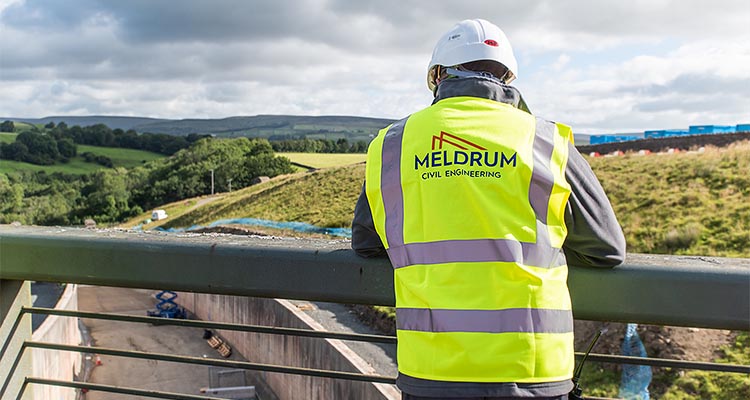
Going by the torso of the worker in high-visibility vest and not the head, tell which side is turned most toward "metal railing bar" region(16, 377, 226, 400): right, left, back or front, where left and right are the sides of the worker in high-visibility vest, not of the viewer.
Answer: left

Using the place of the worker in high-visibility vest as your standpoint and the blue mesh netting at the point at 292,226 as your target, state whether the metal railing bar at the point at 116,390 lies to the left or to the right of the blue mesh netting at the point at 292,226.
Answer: left

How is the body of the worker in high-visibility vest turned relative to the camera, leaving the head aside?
away from the camera

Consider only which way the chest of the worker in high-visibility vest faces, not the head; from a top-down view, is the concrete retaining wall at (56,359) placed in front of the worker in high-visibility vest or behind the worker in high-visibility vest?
in front

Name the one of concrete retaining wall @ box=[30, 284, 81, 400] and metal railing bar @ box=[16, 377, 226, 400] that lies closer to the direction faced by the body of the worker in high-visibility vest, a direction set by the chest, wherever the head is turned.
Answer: the concrete retaining wall

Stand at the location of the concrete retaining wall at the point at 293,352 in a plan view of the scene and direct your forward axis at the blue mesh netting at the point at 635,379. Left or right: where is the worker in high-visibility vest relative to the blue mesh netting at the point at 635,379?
right

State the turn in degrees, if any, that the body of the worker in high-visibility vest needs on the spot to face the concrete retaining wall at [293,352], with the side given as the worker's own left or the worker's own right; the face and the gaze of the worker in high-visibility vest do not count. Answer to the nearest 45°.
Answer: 0° — they already face it

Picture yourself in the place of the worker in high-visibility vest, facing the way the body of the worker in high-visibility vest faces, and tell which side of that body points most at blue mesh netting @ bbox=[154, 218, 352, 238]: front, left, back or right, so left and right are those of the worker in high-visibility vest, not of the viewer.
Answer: front

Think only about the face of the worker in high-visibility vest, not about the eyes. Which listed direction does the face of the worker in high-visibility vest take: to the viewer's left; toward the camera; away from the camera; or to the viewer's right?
away from the camera

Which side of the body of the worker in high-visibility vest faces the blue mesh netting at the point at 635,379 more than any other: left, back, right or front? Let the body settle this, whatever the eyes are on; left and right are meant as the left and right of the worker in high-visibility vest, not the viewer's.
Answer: front

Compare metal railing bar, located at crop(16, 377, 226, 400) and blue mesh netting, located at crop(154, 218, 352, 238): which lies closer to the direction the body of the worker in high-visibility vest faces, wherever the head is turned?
the blue mesh netting
